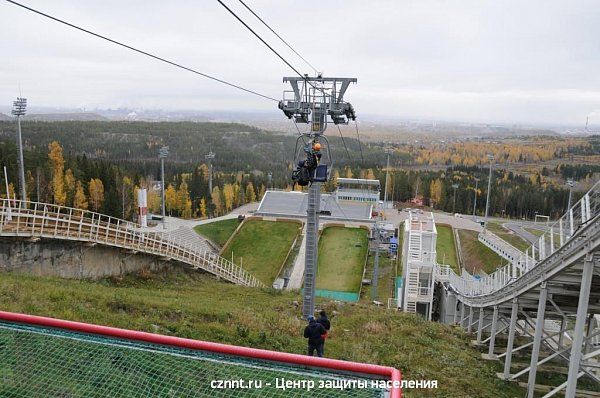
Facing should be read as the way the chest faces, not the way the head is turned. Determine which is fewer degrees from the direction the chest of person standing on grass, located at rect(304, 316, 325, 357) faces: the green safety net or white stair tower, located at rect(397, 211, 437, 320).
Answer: the white stair tower

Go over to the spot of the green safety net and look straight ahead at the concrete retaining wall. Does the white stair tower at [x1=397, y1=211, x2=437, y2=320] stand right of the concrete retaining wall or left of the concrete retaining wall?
right

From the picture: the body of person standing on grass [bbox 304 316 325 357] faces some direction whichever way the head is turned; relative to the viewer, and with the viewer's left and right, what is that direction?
facing away from the viewer

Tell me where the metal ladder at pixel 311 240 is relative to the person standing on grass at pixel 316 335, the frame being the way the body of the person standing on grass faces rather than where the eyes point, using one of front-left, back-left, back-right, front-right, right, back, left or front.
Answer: front

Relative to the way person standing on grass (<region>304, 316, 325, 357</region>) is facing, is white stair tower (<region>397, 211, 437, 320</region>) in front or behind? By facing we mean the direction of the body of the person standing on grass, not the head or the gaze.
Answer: in front

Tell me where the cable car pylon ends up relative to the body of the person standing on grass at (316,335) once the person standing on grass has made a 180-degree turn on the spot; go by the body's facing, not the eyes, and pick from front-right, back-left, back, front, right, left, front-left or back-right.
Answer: back

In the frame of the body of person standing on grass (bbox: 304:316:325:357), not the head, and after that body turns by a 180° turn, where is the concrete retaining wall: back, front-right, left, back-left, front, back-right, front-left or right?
back-right
